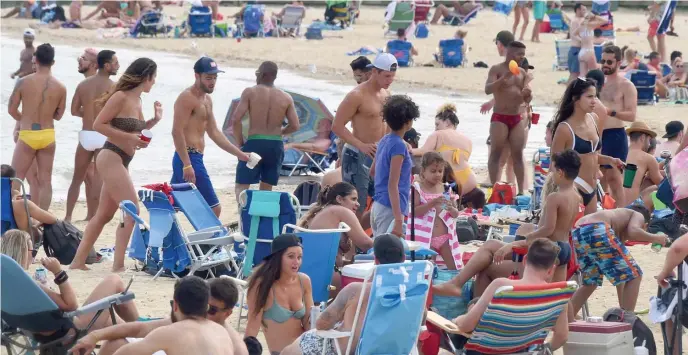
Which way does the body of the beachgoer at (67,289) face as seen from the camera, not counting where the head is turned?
to the viewer's right

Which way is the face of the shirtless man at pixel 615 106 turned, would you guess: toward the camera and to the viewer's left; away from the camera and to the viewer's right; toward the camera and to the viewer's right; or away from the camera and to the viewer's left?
toward the camera and to the viewer's left

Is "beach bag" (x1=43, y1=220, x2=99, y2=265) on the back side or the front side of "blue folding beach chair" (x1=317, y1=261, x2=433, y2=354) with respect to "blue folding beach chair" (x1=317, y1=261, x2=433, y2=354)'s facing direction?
on the front side

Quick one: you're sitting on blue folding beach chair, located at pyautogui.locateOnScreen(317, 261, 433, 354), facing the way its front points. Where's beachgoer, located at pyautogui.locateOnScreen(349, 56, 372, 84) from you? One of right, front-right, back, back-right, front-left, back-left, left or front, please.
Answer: front-right
